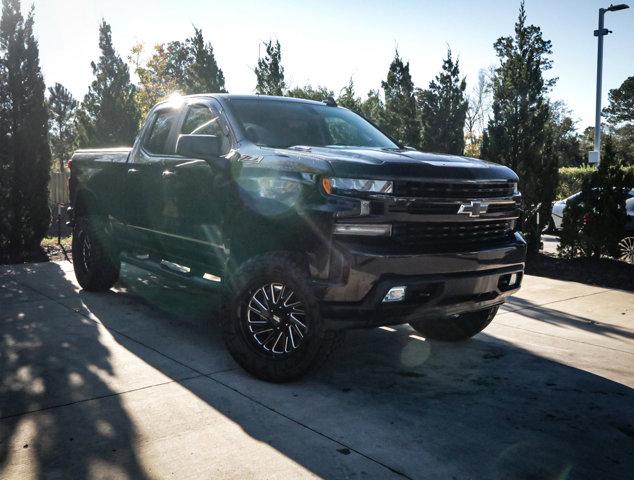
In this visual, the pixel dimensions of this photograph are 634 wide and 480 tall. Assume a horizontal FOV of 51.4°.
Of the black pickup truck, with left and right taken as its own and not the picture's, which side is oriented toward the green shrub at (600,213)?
left

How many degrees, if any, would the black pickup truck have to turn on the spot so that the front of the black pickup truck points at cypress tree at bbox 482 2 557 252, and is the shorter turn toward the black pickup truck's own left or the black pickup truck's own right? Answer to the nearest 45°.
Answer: approximately 90° to the black pickup truck's own left

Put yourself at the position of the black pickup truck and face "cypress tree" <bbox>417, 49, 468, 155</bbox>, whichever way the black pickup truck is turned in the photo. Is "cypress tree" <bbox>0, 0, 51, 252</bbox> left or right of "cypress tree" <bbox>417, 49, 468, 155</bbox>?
left

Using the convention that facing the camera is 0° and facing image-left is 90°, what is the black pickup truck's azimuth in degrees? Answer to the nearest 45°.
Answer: approximately 315°

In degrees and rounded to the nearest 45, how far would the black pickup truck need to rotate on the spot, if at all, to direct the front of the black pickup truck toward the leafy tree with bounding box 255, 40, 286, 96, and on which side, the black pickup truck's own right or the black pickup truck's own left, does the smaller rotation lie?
approximately 135° to the black pickup truck's own left

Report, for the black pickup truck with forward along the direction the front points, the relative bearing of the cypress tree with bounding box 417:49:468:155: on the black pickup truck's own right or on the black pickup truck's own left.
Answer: on the black pickup truck's own left

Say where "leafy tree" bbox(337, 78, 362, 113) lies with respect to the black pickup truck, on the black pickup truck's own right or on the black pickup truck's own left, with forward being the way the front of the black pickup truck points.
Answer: on the black pickup truck's own left

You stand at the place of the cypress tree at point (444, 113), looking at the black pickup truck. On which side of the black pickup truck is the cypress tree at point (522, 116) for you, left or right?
left

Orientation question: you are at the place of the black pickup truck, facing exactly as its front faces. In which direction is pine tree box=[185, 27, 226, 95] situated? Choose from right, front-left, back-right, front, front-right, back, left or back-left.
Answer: back-left

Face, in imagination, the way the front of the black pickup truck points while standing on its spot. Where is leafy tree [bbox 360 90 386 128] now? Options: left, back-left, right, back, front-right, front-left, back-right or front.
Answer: back-left

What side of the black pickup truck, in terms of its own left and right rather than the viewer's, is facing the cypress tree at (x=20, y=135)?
back

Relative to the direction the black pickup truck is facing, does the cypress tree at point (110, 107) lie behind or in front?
behind
